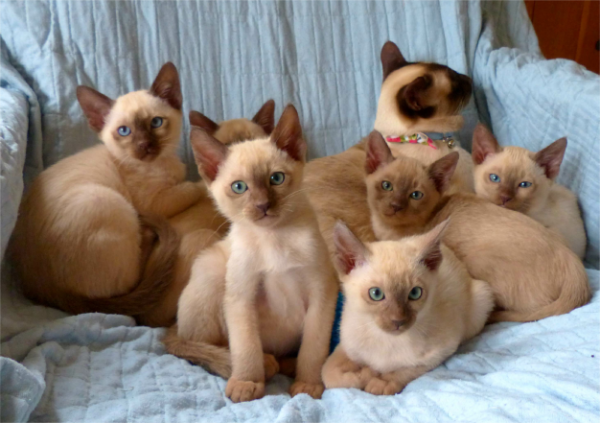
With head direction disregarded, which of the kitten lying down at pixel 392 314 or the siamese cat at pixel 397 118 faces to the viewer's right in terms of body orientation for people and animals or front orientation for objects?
the siamese cat

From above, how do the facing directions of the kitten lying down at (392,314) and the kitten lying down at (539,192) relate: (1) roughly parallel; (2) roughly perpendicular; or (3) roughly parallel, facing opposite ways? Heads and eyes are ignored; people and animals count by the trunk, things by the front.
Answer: roughly parallel

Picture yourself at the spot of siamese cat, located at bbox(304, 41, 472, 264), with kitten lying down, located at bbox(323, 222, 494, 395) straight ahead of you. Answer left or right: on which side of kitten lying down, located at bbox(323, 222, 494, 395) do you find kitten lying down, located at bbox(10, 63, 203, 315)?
right

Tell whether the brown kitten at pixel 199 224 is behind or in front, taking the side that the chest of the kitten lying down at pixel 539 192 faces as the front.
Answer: in front

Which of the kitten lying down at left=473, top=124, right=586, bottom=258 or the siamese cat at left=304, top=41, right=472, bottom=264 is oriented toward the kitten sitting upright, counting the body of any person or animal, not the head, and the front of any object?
the kitten lying down

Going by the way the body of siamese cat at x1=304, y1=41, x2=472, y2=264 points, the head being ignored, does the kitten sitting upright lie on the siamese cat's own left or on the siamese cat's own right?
on the siamese cat's own right

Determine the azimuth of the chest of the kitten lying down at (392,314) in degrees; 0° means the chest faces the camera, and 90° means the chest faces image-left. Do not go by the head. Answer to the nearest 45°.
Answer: approximately 45°

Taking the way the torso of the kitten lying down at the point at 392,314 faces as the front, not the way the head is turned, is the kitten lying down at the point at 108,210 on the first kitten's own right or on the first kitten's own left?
on the first kitten's own right

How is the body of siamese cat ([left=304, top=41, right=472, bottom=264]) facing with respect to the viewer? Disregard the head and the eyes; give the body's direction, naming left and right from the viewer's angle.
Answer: facing to the right of the viewer

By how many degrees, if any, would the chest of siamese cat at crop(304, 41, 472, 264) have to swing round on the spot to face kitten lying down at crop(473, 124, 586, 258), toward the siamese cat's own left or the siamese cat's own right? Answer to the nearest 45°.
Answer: approximately 45° to the siamese cat's own right

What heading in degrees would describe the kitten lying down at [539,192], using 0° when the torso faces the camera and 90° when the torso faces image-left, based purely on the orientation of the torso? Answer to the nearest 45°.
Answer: approximately 45°

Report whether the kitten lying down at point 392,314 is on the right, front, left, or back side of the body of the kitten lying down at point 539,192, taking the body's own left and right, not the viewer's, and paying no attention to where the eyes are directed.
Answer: front

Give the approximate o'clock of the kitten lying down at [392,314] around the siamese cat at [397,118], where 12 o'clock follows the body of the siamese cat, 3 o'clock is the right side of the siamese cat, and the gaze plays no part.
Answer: The kitten lying down is roughly at 3 o'clock from the siamese cat.

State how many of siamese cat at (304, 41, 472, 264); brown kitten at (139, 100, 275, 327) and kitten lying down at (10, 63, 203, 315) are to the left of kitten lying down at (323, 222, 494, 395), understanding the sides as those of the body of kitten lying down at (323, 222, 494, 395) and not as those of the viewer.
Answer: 0

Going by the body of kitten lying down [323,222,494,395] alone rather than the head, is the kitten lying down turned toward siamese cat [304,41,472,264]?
no

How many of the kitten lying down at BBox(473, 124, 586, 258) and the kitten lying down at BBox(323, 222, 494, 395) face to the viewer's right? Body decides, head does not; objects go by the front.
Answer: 0

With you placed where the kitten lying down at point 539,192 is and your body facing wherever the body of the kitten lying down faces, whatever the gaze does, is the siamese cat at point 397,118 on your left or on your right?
on your right

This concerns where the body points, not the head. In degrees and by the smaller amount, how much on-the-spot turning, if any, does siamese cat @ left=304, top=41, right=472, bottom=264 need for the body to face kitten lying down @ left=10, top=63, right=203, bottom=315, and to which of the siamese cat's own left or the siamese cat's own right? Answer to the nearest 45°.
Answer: approximately 135° to the siamese cat's own right
